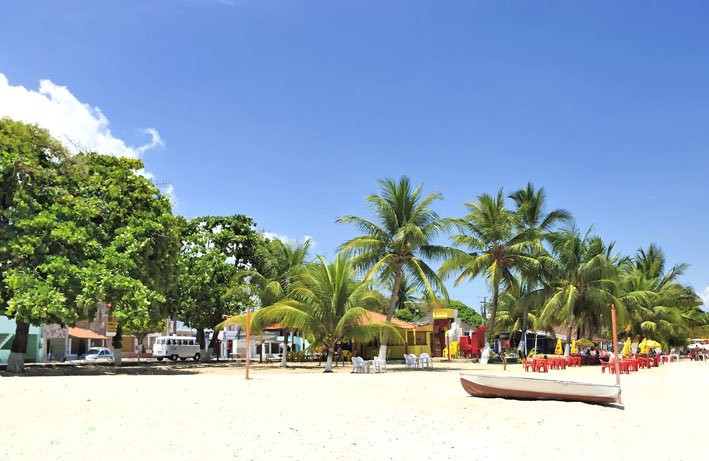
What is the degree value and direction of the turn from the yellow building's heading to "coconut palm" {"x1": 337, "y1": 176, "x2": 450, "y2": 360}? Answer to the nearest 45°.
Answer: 0° — it already faces it

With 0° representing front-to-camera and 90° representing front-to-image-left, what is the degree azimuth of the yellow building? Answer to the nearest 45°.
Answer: approximately 0°

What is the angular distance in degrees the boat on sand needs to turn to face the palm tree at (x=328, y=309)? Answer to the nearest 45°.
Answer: approximately 45° to its right

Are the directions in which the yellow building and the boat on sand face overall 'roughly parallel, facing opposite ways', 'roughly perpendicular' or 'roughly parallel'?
roughly perpendicular

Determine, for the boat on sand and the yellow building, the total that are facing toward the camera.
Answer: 1

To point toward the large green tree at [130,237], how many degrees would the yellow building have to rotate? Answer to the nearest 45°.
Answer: approximately 45° to its right

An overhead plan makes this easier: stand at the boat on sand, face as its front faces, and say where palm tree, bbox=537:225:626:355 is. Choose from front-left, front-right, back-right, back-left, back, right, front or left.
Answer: right

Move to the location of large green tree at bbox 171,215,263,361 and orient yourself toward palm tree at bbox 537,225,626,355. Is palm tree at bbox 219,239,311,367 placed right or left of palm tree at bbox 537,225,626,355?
right

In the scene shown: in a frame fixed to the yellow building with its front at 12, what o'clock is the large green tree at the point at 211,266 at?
The large green tree is roughly at 2 o'clock from the yellow building.

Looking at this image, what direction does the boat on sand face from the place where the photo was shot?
facing to the left of the viewer
